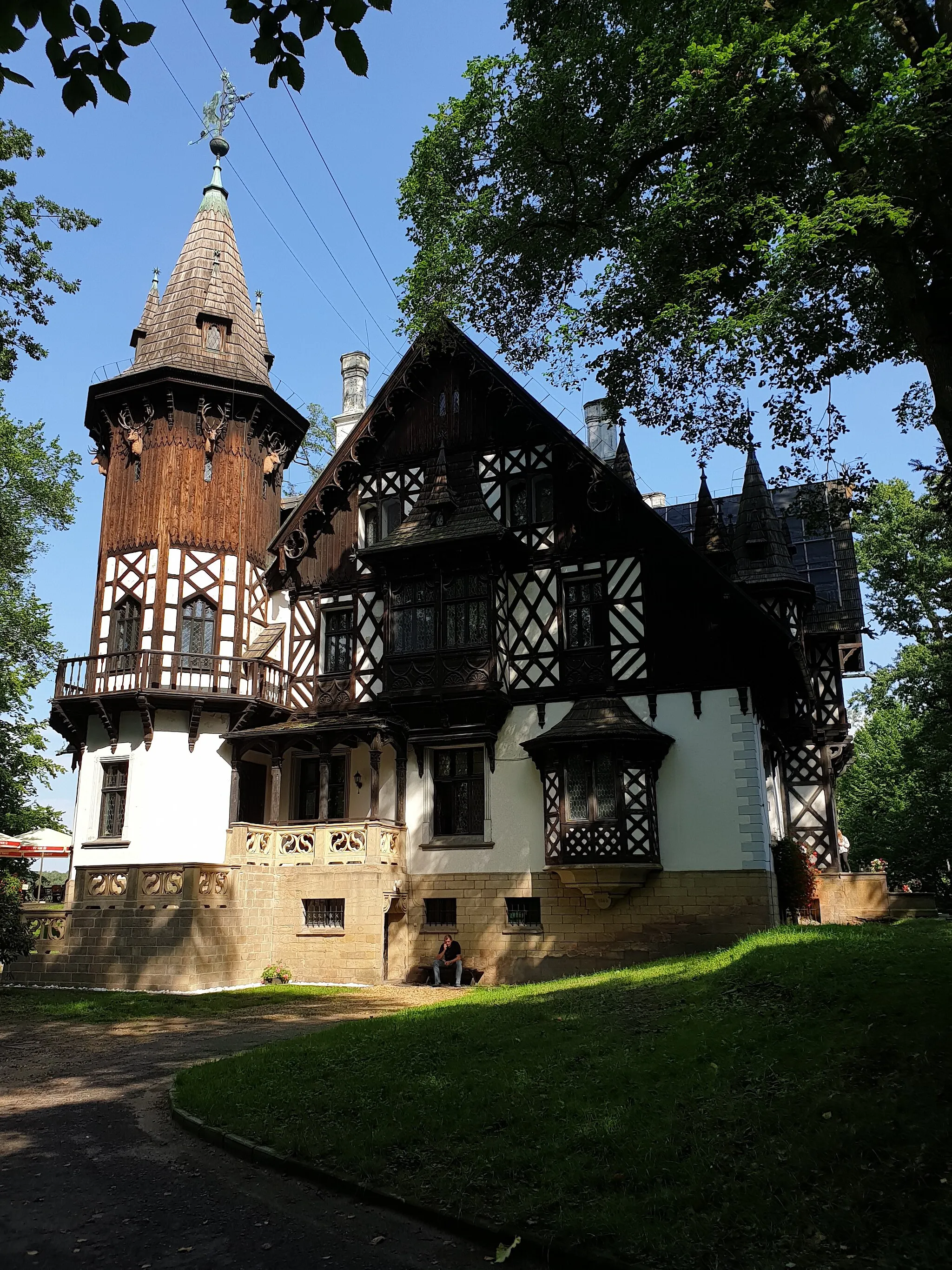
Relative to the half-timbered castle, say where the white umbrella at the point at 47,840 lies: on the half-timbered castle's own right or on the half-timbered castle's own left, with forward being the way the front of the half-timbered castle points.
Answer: on the half-timbered castle's own right

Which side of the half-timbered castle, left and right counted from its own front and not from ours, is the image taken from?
front

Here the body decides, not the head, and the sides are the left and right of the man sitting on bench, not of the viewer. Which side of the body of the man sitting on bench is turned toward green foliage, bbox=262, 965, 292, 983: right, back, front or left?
right

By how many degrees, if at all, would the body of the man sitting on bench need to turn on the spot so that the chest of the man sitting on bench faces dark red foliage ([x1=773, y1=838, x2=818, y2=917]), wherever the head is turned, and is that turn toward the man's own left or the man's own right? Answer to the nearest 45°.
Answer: approximately 90° to the man's own left

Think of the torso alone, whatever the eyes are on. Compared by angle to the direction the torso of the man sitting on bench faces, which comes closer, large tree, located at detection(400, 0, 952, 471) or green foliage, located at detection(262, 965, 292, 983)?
the large tree

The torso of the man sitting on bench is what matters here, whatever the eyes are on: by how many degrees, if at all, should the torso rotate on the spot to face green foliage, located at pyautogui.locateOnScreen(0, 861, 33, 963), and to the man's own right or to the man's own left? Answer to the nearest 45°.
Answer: approximately 90° to the man's own right

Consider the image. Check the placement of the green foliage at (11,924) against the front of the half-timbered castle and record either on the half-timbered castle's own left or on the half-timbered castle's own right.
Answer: on the half-timbered castle's own right

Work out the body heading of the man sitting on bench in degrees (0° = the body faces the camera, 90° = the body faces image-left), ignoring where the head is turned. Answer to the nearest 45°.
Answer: approximately 0°

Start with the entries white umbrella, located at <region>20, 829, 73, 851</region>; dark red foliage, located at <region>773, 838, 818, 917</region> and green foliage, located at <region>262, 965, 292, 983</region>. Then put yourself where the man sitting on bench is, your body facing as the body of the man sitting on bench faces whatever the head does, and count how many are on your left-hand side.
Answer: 1

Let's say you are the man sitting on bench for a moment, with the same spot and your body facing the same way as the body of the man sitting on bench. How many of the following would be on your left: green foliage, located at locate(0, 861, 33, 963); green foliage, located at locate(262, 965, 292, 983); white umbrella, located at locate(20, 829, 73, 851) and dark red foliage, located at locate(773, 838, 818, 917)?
1

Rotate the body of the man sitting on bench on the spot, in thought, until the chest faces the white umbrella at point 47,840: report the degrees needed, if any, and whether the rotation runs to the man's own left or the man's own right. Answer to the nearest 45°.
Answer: approximately 135° to the man's own right

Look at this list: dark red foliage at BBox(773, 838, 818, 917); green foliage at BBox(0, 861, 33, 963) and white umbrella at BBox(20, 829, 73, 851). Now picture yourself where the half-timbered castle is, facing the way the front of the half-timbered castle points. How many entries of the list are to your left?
1
